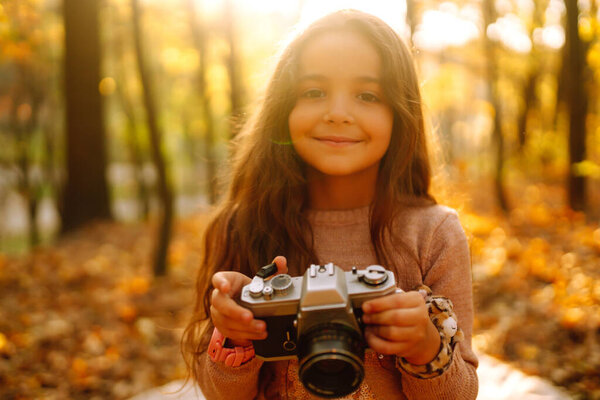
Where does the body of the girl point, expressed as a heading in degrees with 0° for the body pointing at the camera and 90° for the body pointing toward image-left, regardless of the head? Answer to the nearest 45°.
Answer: approximately 0°

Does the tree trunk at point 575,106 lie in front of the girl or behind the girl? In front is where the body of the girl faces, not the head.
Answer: behind

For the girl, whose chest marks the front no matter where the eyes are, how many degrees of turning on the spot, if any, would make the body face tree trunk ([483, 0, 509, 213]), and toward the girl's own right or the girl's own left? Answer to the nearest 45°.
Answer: approximately 180°

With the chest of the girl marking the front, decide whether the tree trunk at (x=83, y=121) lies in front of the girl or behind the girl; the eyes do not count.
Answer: behind
